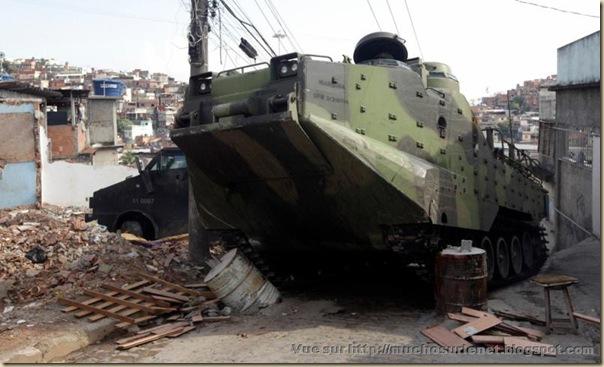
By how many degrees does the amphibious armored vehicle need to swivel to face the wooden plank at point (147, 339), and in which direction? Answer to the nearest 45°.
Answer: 0° — it already faces it

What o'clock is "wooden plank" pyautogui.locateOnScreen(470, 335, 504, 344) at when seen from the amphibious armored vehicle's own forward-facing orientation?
The wooden plank is roughly at 9 o'clock from the amphibious armored vehicle.

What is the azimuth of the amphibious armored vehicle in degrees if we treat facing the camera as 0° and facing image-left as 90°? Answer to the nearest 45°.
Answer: approximately 45°

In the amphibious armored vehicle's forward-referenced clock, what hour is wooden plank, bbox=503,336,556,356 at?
The wooden plank is roughly at 9 o'clock from the amphibious armored vehicle.

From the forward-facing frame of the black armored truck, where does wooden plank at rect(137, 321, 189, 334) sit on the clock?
The wooden plank is roughly at 9 o'clock from the black armored truck.

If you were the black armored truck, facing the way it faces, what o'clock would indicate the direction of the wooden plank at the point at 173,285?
The wooden plank is roughly at 9 o'clock from the black armored truck.

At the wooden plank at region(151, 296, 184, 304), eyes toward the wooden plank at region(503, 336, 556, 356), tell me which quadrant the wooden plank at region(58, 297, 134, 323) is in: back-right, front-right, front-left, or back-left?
back-right

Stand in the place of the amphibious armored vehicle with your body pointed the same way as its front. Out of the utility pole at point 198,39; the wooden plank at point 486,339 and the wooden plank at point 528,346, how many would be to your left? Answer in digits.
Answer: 2

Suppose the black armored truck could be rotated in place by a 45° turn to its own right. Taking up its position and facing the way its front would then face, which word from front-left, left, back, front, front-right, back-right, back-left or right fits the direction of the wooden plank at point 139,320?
back-left

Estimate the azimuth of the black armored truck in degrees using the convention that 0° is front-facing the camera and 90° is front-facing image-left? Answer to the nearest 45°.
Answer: approximately 90°

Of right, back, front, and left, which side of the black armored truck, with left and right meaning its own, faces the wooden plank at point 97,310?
left
